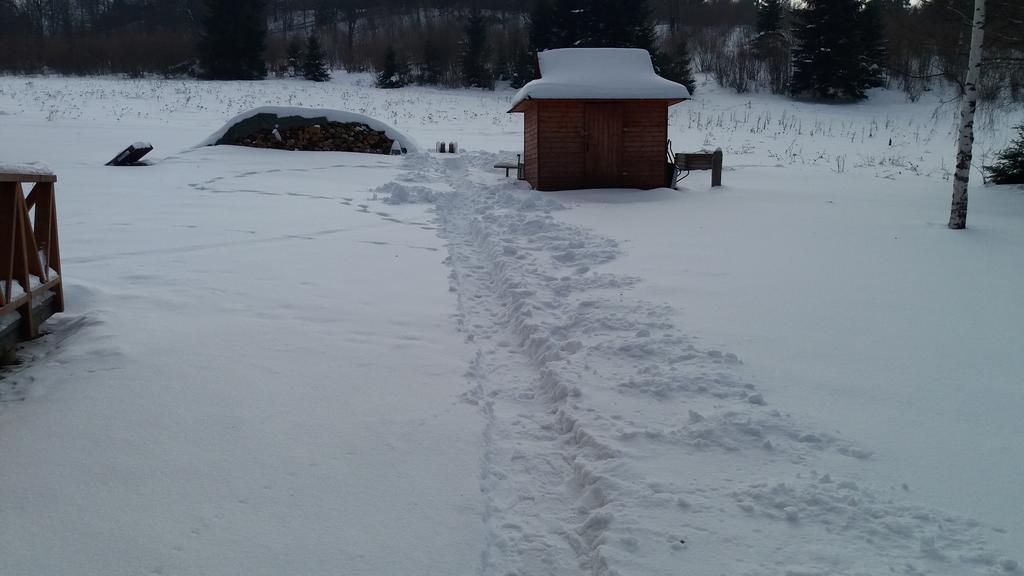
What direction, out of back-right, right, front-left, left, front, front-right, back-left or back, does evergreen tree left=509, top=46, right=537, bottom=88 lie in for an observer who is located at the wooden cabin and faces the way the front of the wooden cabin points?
back

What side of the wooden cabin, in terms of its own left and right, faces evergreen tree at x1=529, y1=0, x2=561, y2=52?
back

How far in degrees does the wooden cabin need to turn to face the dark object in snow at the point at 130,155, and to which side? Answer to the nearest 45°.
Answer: approximately 90° to its right

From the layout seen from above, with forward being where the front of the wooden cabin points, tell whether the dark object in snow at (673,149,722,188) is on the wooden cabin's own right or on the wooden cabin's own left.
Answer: on the wooden cabin's own left

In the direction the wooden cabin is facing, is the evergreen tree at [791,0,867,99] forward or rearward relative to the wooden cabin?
rearward

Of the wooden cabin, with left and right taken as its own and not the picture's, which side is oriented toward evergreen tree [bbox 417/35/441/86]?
back

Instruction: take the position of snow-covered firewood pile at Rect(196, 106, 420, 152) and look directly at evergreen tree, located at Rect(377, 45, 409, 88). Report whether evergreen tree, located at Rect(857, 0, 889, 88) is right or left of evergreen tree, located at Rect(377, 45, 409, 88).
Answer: right

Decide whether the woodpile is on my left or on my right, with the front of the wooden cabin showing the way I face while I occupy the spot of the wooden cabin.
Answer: on my right

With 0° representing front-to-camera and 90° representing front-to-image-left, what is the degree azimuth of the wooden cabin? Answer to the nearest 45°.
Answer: approximately 0°

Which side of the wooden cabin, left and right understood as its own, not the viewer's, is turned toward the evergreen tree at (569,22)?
back
